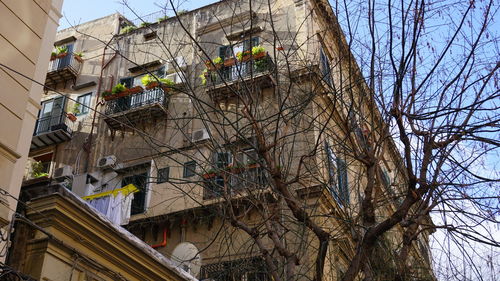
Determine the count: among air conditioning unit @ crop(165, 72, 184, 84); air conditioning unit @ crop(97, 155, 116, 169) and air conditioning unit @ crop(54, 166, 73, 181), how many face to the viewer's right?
0

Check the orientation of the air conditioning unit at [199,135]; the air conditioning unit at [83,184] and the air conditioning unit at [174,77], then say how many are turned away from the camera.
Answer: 0

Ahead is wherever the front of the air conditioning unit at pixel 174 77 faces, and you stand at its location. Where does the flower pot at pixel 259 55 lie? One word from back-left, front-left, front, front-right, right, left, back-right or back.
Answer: left

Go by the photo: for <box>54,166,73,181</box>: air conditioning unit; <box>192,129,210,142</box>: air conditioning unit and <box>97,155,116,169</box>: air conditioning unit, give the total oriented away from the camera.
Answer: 0

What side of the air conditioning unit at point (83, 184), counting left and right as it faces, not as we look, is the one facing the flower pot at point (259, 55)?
left

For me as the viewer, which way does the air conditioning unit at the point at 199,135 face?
facing the viewer and to the left of the viewer

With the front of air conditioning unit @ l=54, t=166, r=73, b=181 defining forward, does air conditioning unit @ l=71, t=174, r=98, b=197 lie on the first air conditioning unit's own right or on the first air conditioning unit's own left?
on the first air conditioning unit's own left

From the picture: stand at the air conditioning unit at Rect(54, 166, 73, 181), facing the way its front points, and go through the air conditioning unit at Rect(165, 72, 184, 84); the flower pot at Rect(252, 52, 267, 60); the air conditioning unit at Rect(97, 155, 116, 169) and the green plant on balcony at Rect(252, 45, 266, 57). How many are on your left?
4
